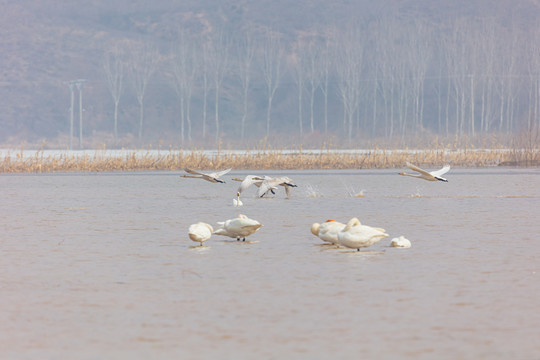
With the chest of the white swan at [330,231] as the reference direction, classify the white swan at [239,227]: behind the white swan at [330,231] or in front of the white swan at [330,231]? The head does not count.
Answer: in front

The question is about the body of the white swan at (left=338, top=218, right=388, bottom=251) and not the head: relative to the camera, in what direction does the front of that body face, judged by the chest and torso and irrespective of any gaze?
to the viewer's left

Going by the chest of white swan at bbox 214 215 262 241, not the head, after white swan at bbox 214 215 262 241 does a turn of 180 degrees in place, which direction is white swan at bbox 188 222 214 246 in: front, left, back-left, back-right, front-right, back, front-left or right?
front-left

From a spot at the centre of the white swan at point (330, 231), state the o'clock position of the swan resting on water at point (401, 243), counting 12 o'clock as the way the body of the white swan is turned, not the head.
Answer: The swan resting on water is roughly at 6 o'clock from the white swan.

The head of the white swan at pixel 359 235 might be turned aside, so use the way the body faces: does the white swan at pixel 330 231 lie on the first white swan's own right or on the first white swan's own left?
on the first white swan's own right

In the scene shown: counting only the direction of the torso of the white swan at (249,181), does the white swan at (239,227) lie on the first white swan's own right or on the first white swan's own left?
on the first white swan's own left

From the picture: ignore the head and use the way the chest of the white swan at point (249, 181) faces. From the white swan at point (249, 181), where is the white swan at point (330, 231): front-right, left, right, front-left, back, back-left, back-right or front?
left

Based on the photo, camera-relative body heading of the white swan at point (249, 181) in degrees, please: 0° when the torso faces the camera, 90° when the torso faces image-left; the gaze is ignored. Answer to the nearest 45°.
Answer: approximately 90°
